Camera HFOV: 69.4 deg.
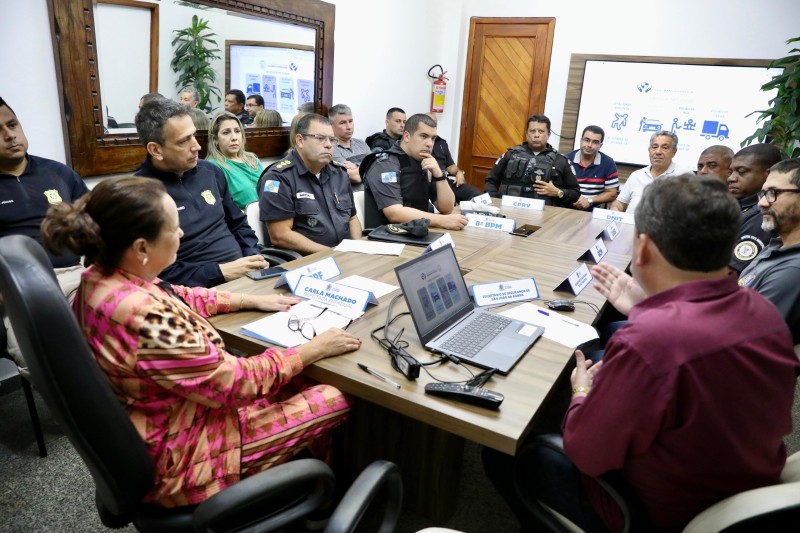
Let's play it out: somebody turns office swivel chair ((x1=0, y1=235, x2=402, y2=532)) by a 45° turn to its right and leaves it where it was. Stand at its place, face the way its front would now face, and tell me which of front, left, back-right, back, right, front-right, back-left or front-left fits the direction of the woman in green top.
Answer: back-left

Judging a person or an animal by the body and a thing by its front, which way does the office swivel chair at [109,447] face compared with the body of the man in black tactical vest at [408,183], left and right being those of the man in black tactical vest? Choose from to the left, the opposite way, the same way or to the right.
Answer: to the left

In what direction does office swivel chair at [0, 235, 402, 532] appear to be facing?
to the viewer's right

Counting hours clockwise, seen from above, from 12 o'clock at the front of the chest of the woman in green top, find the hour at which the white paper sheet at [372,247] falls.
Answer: The white paper sheet is roughly at 1 o'clock from the woman in green top.

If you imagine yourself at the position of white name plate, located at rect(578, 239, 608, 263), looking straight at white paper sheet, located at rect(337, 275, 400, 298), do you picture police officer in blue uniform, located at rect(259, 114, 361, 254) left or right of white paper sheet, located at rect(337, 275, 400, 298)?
right

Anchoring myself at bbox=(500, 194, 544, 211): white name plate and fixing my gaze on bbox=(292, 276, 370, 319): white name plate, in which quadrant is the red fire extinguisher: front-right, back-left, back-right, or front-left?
back-right
